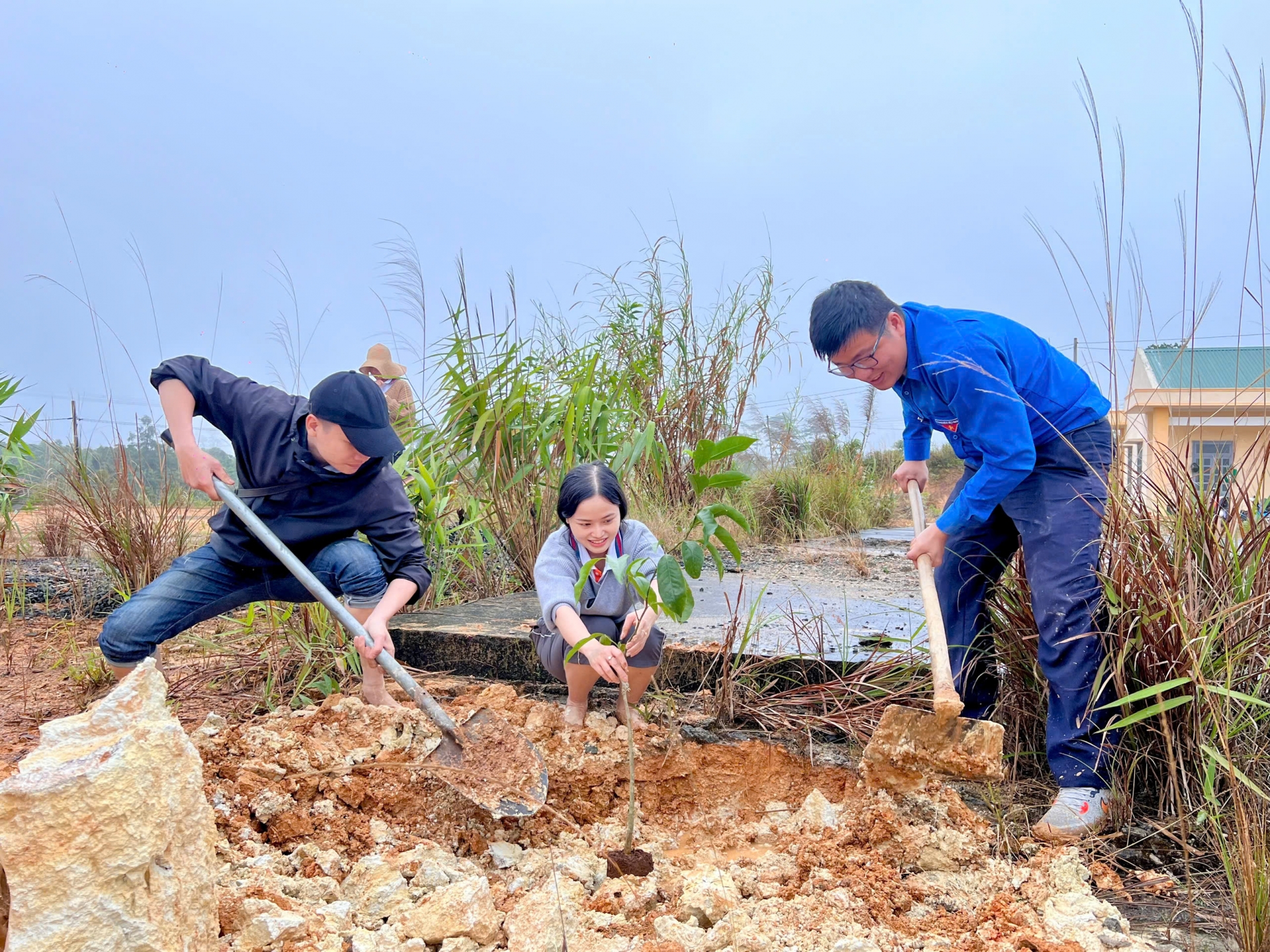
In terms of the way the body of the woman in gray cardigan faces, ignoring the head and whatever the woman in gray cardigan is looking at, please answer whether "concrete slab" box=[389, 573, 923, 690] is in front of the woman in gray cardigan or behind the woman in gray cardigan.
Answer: behind

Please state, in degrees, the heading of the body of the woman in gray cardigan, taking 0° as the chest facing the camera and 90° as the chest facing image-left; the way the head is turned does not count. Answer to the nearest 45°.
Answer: approximately 0°

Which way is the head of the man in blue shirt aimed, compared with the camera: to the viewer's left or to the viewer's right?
to the viewer's left

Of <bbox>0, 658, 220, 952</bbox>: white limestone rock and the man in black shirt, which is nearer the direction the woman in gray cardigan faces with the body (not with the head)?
the white limestone rock

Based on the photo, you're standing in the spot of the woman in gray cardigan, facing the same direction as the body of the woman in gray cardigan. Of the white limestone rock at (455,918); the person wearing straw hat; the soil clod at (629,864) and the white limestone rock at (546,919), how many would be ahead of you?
3

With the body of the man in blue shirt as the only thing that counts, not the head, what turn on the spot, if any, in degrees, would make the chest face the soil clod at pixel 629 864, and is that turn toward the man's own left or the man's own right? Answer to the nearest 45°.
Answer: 0° — they already face it

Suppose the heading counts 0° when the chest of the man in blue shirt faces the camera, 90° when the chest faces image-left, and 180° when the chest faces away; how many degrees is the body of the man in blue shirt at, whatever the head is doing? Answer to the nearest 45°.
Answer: approximately 45°
